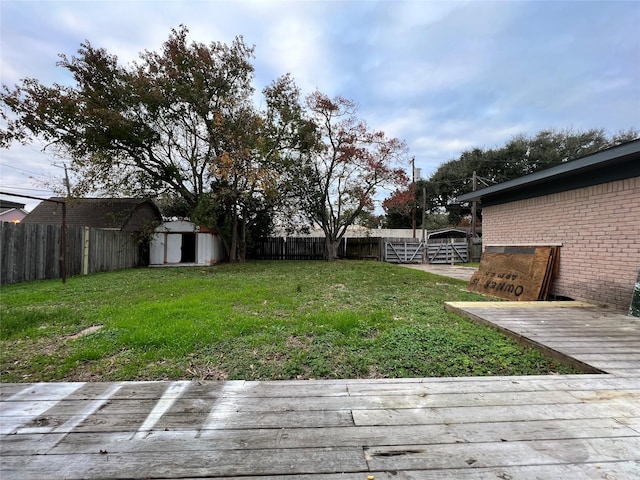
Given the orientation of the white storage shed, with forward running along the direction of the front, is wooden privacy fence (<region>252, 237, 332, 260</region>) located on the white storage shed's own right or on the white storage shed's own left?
on the white storage shed's own left

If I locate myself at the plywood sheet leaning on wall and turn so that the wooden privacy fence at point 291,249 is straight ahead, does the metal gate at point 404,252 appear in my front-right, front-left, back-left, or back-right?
front-right

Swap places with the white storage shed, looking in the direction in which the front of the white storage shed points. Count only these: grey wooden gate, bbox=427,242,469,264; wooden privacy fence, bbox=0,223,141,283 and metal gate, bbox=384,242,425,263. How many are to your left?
2

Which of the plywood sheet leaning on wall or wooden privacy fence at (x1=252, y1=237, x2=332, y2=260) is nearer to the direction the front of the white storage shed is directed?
the plywood sheet leaning on wall

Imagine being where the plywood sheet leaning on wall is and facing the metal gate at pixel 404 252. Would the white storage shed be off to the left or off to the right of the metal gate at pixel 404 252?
left

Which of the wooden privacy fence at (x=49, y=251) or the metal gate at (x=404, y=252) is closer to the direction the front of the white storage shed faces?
the wooden privacy fence

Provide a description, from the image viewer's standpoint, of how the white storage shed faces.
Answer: facing the viewer

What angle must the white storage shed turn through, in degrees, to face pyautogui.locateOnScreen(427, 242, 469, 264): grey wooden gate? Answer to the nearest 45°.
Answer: approximately 90° to its left

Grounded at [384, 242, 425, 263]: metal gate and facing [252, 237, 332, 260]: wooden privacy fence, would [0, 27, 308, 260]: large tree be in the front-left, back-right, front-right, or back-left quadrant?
front-left

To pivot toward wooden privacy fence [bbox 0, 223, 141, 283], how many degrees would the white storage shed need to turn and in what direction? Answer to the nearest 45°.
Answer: approximately 45° to its right

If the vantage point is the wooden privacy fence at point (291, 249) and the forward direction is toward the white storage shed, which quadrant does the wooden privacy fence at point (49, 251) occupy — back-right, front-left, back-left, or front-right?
front-left

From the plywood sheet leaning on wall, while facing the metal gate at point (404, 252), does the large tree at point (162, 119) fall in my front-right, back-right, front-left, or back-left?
front-left

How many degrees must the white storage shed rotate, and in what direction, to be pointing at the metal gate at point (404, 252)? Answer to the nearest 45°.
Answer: approximately 90° to its left

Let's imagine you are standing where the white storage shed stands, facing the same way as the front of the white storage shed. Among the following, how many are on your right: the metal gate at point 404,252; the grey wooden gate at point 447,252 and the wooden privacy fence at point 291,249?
0
